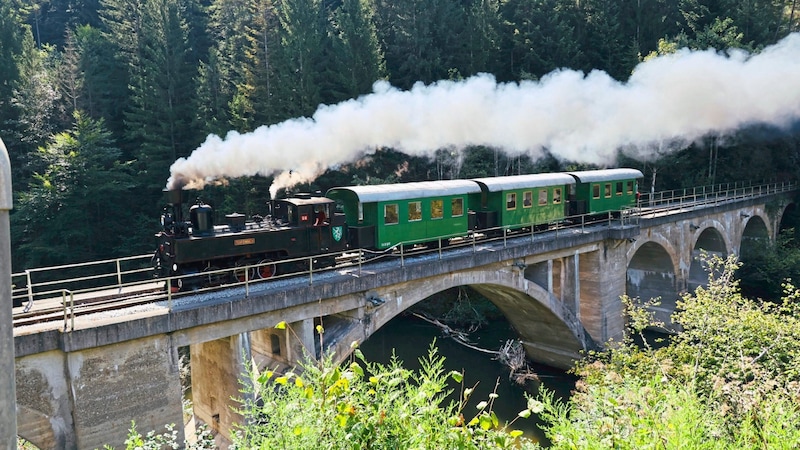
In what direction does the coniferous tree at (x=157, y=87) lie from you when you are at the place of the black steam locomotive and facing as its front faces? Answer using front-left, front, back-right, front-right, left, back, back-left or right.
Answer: back-right

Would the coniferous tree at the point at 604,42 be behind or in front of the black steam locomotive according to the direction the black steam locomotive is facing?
behind

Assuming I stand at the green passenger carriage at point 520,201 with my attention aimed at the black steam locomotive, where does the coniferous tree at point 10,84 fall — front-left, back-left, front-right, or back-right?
front-right

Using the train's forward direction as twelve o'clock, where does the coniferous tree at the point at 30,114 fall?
The coniferous tree is roughly at 3 o'clock from the train.

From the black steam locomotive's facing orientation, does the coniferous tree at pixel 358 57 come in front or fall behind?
behind

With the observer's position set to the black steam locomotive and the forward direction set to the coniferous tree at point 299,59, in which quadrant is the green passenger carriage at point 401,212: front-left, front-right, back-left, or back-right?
front-right

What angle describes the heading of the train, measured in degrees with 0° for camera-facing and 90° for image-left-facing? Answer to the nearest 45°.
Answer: approximately 45°

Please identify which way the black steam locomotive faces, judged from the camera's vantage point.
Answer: facing the viewer and to the left of the viewer

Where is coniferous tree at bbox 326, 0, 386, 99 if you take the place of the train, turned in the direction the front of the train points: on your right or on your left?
on your right

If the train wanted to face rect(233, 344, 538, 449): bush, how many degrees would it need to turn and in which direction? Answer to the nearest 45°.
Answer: approximately 45° to its left

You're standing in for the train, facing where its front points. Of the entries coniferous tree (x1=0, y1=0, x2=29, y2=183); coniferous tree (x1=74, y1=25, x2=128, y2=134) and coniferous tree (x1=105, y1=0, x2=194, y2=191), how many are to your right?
3

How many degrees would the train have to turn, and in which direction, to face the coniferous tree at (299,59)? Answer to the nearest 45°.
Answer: approximately 135° to its right

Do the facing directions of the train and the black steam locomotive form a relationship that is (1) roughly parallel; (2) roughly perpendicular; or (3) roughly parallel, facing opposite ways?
roughly parallel

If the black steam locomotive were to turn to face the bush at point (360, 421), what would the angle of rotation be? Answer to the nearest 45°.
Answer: approximately 45° to its left
